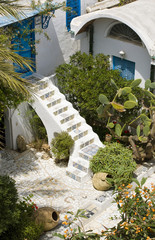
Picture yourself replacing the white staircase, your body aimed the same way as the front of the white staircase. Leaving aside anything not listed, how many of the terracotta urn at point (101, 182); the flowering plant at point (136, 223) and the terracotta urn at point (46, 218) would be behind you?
0

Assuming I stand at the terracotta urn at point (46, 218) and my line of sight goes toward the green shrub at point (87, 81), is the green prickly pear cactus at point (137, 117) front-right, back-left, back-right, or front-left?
front-right

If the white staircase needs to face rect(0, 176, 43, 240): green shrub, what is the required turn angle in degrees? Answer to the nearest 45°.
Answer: approximately 45° to its right

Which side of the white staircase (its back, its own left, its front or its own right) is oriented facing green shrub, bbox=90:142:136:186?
front

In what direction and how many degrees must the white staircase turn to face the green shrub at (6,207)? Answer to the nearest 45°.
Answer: approximately 45° to its right

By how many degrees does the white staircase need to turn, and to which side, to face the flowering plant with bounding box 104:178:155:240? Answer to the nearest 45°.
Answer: approximately 45° to its right

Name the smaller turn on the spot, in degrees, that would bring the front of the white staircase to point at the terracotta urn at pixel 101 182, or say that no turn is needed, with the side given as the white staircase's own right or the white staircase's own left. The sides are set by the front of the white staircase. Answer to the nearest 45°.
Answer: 0° — it already faces it

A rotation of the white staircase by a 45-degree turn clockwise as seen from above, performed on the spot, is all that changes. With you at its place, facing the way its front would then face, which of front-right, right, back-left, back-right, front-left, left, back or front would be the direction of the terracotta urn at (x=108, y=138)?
left

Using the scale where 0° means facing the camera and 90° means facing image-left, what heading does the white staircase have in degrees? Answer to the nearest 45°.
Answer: approximately 315°

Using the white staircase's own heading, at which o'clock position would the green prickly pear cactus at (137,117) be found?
The green prickly pear cactus is roughly at 11 o'clock from the white staircase.

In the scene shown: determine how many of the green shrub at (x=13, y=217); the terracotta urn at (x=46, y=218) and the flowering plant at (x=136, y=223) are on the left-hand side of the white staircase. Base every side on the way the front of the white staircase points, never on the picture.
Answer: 0

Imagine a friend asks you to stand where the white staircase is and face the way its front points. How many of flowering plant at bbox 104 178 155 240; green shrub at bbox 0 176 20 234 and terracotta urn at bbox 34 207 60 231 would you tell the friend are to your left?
0
